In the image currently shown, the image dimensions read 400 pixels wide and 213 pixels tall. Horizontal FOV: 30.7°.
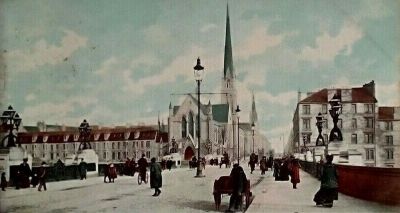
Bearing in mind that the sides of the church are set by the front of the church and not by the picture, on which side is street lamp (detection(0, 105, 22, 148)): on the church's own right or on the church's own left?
on the church's own right

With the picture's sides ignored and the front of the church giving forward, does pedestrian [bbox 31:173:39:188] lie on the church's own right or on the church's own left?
on the church's own right

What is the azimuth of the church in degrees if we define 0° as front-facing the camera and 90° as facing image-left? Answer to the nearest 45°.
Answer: approximately 45°
